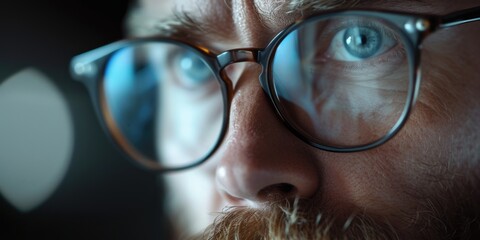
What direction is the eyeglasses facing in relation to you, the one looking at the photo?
facing the viewer and to the left of the viewer
